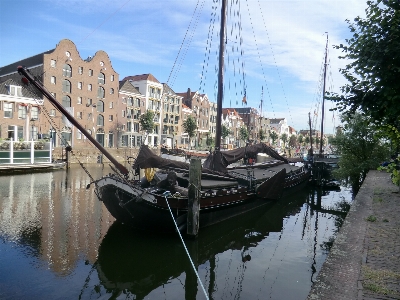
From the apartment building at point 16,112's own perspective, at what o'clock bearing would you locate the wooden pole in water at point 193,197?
The wooden pole in water is roughly at 1 o'clock from the apartment building.

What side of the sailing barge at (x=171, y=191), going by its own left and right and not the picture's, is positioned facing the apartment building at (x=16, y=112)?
right

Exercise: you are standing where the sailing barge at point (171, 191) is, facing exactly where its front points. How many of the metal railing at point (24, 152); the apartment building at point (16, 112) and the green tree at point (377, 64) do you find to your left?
1

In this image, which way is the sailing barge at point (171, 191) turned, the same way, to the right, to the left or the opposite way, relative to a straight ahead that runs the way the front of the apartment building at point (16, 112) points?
to the right

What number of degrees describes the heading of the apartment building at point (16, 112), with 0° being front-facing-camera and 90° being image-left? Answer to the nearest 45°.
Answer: approximately 315°
